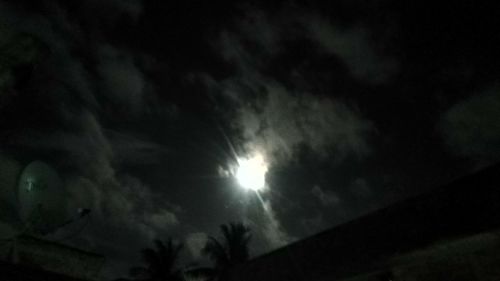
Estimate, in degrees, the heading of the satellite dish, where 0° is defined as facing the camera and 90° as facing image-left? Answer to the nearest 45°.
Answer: approximately 315°

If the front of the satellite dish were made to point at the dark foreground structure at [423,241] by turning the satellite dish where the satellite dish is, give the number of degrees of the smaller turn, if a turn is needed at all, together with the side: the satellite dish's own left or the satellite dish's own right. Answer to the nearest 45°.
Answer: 0° — it already faces it
